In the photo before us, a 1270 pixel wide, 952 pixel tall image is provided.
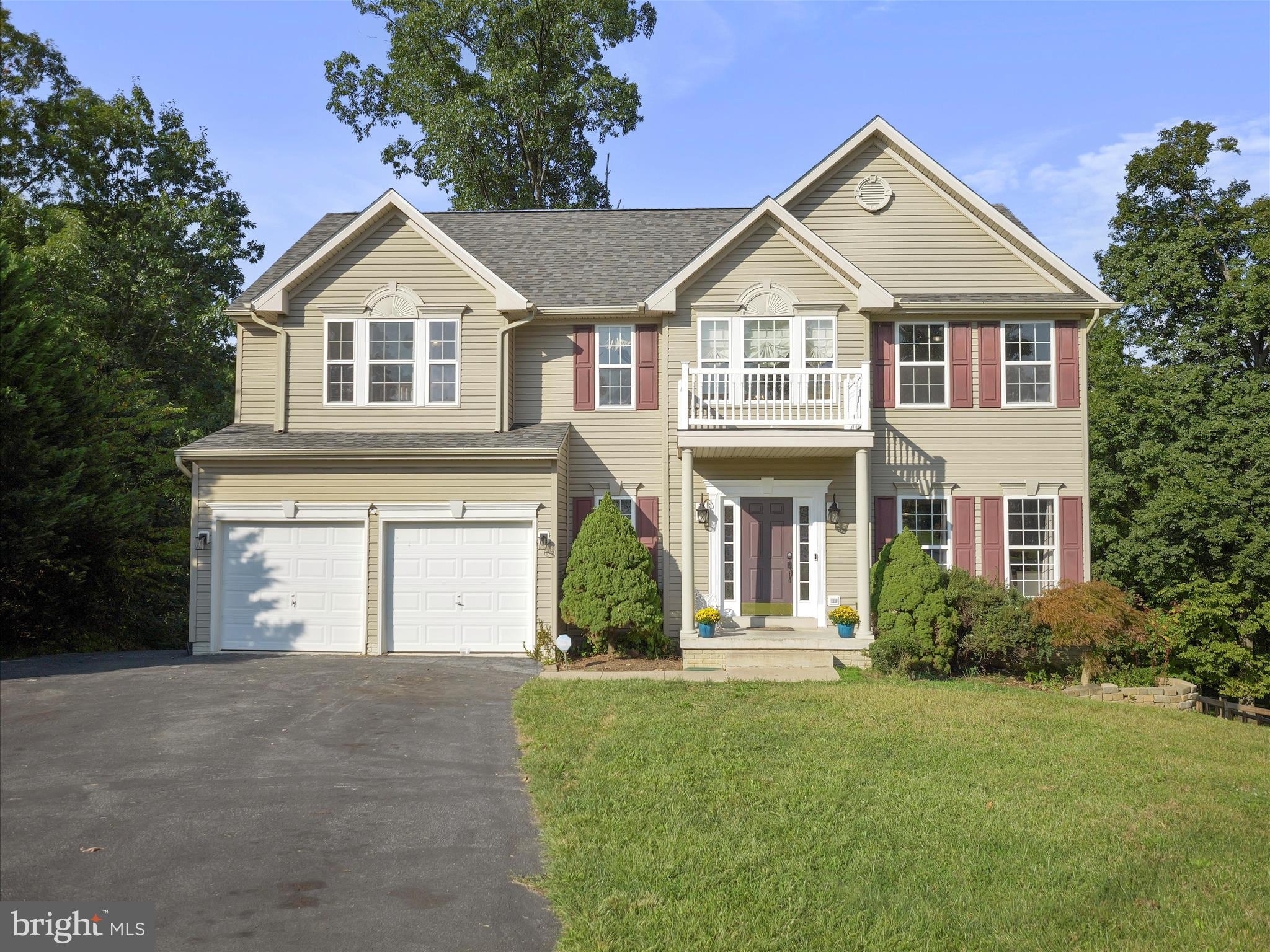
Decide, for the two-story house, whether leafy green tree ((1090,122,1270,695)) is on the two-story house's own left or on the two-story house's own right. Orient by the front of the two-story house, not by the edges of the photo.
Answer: on the two-story house's own left

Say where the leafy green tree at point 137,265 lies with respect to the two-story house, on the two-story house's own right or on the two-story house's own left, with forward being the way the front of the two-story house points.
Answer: on the two-story house's own right

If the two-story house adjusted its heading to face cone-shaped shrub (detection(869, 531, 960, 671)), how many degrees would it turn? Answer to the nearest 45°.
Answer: approximately 45° to its left

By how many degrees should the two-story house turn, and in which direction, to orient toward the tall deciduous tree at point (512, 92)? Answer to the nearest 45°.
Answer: approximately 180°

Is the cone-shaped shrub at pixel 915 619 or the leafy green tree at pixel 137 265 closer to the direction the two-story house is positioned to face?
the cone-shaped shrub

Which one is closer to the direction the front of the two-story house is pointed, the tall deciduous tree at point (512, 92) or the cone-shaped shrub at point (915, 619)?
the cone-shaped shrub

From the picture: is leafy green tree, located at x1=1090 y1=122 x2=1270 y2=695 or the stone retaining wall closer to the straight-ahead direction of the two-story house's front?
the stone retaining wall

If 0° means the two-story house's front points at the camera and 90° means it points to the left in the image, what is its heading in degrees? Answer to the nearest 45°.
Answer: approximately 0°

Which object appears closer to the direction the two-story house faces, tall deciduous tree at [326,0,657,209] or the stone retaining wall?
the stone retaining wall
